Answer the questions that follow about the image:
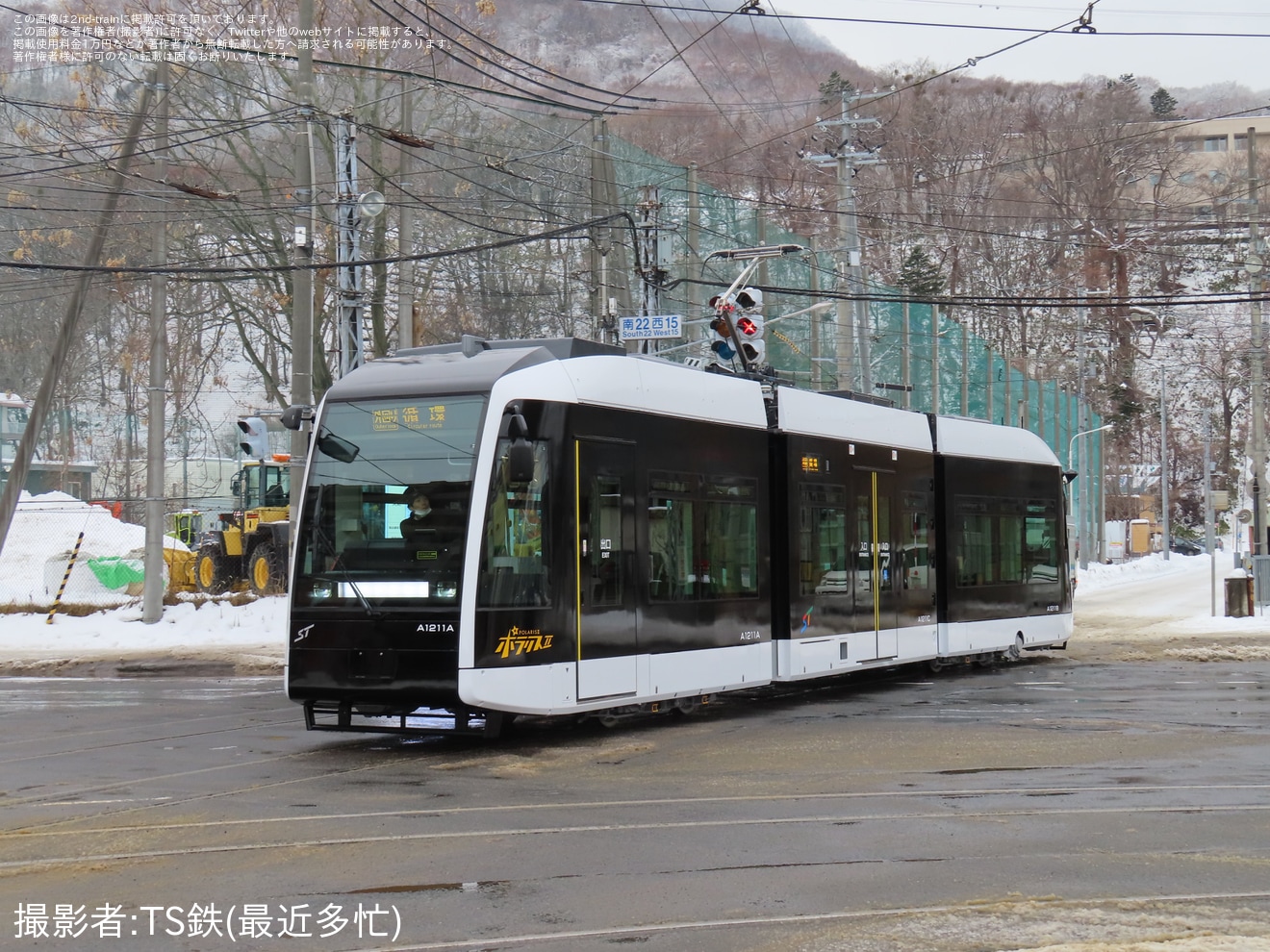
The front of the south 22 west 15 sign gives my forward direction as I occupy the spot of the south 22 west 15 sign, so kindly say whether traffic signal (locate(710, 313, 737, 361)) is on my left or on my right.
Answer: on my left

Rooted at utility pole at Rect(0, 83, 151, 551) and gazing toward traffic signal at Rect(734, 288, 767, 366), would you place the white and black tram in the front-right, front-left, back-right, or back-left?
front-right

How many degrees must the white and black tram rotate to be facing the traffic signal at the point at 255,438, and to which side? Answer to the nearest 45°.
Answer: approximately 90° to its right

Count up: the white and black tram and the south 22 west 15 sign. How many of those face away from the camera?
0

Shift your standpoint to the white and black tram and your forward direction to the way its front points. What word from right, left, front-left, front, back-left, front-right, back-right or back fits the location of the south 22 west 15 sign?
back-right

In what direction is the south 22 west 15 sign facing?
toward the camera

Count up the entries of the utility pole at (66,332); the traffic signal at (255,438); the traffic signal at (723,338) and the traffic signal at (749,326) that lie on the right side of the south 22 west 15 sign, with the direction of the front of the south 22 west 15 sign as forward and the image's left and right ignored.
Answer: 2

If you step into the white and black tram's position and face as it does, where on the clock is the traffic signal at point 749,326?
The traffic signal is roughly at 5 o'clock from the white and black tram.

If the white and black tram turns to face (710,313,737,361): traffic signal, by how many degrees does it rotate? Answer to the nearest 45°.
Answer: approximately 135° to its right

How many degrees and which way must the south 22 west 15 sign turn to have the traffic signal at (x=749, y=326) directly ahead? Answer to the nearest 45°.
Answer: approximately 90° to its left

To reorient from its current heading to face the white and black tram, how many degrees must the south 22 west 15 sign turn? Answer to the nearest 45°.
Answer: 0° — it already faces it

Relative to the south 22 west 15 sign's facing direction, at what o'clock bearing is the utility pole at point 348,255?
The utility pole is roughly at 2 o'clock from the south 22 west 15 sign.

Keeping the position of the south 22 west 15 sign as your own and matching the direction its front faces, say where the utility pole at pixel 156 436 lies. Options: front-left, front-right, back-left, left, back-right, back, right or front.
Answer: right

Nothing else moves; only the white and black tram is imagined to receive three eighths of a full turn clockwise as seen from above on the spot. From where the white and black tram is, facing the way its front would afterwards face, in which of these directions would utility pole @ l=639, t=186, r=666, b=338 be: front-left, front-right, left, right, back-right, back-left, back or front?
front

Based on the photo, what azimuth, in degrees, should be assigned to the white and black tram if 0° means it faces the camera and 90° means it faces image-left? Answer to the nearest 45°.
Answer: approximately 45°

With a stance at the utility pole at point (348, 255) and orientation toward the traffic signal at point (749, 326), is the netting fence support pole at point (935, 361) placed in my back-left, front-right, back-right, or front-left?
front-left

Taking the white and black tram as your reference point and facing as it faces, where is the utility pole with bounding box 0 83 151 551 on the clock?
The utility pole is roughly at 3 o'clock from the white and black tram.

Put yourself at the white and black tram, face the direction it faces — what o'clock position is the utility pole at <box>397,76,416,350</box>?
The utility pole is roughly at 4 o'clock from the white and black tram.
